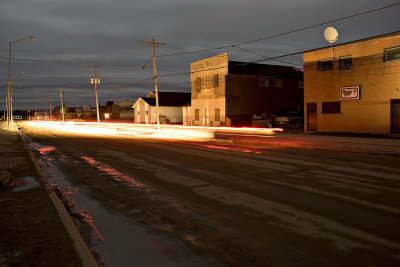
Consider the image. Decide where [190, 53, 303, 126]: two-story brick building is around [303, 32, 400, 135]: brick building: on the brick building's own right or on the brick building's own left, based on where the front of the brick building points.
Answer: on the brick building's own right

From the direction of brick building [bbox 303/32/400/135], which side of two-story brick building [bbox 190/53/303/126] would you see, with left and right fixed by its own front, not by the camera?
left

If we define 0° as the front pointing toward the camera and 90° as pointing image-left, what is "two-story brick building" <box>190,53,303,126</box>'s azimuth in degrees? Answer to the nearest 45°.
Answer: approximately 45°

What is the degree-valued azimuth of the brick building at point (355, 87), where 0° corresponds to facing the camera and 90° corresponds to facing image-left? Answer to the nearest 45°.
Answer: approximately 45°
